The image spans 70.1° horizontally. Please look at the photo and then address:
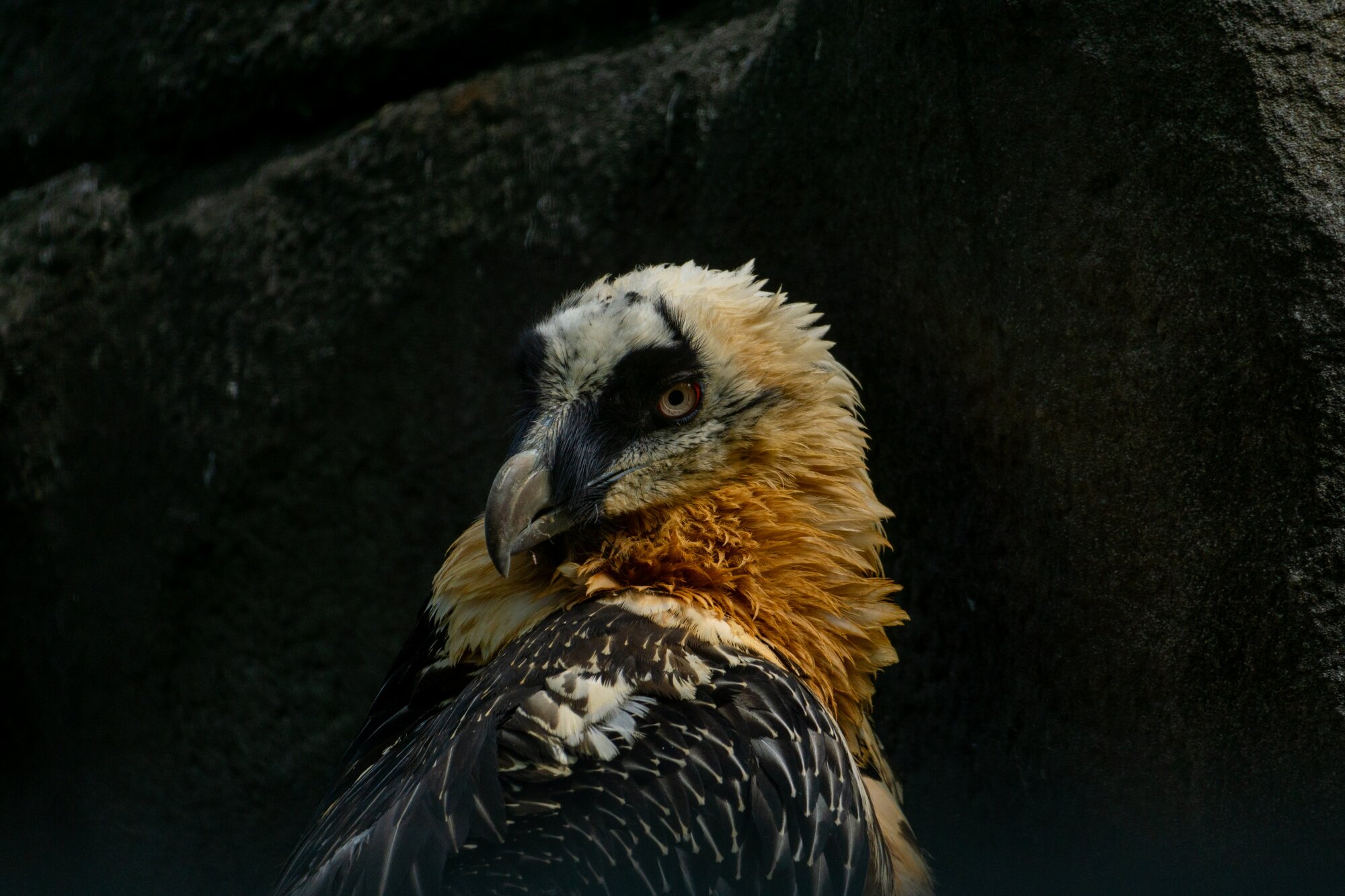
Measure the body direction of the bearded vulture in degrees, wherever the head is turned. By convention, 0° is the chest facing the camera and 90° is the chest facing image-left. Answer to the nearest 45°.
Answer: approximately 270°
